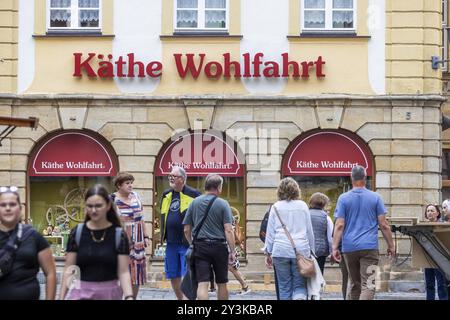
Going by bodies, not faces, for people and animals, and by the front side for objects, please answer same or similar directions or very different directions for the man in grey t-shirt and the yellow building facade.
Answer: very different directions

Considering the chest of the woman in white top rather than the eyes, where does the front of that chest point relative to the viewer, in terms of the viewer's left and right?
facing away from the viewer

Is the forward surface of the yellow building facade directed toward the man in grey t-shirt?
yes

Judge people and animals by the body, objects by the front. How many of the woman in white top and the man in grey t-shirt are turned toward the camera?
0

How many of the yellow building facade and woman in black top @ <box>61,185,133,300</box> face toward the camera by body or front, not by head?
2

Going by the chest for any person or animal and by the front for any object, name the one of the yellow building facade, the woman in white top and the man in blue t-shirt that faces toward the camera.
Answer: the yellow building facade

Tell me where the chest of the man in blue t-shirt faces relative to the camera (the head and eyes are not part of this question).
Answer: away from the camera

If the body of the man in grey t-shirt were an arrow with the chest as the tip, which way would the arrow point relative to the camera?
away from the camera

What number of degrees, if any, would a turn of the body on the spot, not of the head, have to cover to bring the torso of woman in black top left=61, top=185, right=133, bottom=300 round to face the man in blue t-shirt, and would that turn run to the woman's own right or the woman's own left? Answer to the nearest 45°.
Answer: approximately 135° to the woman's own left

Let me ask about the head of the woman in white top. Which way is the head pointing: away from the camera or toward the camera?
away from the camera

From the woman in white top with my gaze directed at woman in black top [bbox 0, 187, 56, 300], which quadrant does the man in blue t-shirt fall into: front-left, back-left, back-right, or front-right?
back-left

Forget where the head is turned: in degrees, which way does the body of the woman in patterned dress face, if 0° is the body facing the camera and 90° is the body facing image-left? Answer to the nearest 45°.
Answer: approximately 315°
